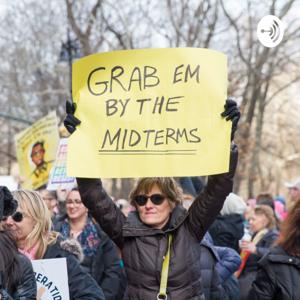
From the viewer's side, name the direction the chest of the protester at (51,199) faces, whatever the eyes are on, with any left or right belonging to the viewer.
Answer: facing the viewer and to the right of the viewer

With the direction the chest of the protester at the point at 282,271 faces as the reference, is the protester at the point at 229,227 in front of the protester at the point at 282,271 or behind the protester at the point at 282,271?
in front

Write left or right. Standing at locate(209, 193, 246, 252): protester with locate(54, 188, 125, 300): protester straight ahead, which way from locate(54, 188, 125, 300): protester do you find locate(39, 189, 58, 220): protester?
right
